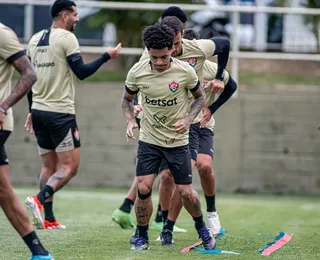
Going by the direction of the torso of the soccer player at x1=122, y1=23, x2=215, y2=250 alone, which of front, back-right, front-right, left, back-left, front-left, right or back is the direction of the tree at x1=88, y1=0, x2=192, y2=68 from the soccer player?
back

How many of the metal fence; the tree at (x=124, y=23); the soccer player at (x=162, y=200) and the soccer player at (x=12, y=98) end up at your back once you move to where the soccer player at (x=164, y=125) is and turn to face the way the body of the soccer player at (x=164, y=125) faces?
3

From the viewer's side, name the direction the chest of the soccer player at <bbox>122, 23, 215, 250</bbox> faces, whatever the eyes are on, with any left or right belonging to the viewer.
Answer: facing the viewer

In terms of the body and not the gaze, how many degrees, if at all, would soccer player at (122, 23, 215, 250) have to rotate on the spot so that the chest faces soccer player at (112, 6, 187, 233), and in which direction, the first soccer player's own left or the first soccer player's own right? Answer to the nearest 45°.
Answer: approximately 180°

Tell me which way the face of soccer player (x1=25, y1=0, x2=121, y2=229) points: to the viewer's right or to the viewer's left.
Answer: to the viewer's right

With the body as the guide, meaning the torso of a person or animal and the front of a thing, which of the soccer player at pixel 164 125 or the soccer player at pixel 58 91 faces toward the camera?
the soccer player at pixel 164 125

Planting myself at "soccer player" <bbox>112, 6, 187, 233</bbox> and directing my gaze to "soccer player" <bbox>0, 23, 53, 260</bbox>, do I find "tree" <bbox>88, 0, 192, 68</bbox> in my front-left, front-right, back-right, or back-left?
back-right

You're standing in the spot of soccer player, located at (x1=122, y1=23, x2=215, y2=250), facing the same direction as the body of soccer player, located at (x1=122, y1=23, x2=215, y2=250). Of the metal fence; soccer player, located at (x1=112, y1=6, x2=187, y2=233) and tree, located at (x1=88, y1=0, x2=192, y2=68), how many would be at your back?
3

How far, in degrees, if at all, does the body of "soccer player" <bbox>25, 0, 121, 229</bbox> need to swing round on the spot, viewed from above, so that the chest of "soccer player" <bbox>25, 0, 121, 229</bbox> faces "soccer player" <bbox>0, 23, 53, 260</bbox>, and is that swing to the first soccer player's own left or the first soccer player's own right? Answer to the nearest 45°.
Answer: approximately 135° to the first soccer player's own right

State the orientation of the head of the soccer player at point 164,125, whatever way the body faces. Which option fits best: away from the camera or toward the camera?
toward the camera

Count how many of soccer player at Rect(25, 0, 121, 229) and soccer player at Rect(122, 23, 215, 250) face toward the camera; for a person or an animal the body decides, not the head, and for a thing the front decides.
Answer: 1
